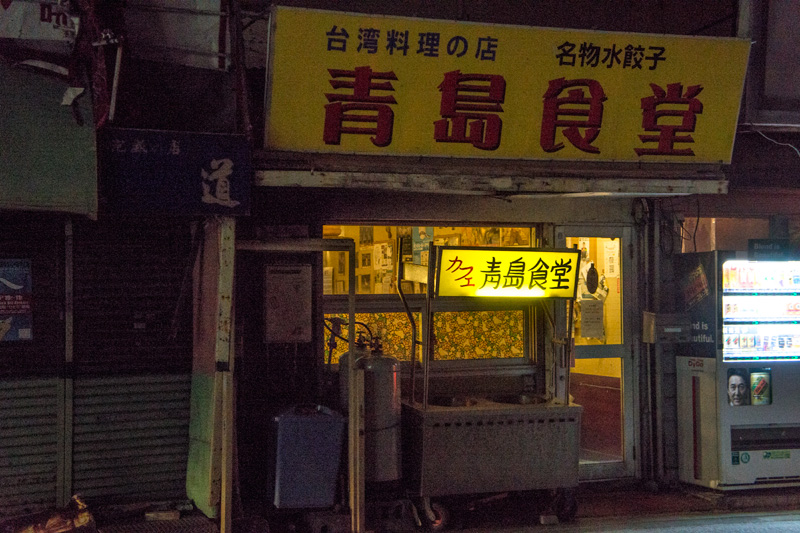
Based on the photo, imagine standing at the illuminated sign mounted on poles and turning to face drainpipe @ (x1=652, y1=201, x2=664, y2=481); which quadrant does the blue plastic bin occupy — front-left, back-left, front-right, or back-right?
back-left

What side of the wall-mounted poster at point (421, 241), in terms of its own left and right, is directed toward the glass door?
left

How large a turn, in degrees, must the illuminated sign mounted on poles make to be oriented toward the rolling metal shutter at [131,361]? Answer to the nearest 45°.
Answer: approximately 90° to its right

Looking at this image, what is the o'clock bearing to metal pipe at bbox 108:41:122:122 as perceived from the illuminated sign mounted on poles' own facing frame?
The metal pipe is roughly at 2 o'clock from the illuminated sign mounted on poles.

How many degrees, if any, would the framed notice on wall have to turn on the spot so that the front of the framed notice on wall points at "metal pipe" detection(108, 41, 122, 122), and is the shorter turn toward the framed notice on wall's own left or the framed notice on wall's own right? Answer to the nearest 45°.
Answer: approximately 45° to the framed notice on wall's own right

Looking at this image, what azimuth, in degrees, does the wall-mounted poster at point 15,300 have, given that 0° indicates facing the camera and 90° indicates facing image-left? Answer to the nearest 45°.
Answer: approximately 0°
